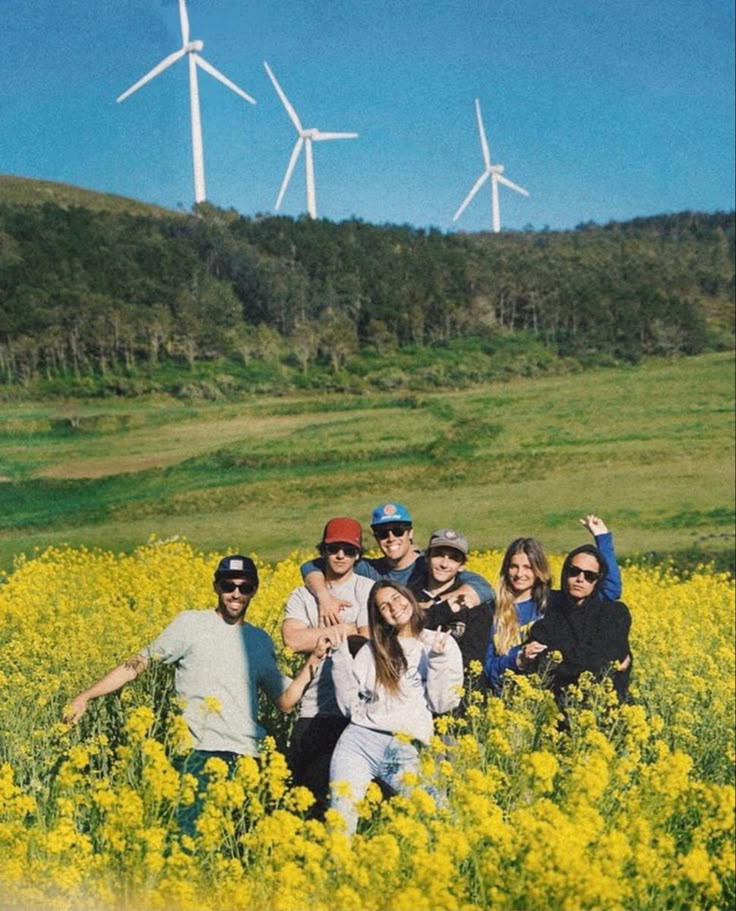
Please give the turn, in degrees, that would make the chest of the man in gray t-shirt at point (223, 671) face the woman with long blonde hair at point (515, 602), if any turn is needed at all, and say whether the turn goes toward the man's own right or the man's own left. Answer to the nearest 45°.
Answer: approximately 90° to the man's own left

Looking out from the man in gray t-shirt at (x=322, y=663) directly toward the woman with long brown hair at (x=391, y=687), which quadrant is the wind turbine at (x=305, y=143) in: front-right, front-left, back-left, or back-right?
back-left

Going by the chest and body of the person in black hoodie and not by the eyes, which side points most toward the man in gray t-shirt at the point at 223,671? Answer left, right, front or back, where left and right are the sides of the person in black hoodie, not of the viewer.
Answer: right

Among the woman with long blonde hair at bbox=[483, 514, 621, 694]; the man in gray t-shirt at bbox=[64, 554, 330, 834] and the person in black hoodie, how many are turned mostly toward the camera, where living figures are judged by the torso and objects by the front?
3

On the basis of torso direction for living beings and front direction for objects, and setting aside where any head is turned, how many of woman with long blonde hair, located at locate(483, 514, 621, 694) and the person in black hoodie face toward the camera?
2

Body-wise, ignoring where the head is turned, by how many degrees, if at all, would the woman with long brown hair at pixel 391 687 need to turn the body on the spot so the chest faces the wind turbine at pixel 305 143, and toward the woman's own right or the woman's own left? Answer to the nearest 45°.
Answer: approximately 180°

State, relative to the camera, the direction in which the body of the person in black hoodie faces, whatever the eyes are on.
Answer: toward the camera

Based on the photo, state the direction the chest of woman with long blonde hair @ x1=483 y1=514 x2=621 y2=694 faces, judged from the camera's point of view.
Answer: toward the camera

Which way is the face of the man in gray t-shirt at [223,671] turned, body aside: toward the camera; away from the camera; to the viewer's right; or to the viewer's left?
toward the camera

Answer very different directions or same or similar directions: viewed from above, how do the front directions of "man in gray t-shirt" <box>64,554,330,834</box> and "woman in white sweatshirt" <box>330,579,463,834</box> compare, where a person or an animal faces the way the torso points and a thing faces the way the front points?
same or similar directions

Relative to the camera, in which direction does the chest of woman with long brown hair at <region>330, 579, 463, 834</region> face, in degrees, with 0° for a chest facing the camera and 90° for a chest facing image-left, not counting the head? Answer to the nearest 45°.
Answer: approximately 0°

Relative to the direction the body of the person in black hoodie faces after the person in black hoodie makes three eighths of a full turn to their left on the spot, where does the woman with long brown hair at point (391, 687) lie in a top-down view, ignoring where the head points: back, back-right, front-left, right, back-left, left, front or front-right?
back

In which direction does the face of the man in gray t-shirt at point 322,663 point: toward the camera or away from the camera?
toward the camera

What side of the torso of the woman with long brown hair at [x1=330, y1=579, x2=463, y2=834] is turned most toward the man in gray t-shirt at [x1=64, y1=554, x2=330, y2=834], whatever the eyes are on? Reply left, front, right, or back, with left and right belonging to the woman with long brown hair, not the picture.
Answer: right

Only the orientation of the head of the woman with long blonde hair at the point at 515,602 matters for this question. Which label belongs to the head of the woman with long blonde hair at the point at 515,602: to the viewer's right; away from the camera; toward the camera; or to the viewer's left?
toward the camera

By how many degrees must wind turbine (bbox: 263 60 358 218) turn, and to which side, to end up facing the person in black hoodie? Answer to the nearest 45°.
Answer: approximately 45° to its left

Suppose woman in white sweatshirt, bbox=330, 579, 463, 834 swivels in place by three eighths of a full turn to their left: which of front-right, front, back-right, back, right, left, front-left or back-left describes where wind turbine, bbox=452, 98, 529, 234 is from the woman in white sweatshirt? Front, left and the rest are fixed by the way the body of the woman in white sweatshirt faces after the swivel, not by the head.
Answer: front-left
